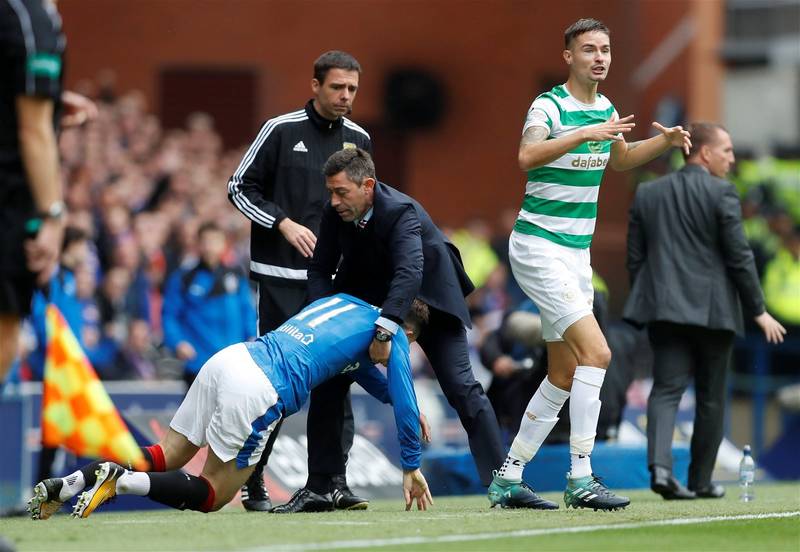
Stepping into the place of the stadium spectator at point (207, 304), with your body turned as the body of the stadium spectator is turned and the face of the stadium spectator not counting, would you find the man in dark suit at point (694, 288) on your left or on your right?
on your left

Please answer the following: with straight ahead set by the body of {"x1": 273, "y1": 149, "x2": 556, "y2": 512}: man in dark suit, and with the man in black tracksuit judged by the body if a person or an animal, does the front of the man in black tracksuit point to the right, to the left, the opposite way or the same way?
to the left

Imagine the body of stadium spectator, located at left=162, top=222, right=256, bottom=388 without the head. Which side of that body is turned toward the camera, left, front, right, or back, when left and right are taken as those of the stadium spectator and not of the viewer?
front

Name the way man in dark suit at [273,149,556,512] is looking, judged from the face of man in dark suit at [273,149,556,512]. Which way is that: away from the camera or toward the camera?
toward the camera

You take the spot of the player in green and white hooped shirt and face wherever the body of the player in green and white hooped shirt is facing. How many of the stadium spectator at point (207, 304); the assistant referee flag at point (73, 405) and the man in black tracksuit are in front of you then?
0

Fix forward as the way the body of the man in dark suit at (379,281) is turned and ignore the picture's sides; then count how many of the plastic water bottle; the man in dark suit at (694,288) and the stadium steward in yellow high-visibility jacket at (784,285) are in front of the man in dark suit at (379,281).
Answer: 0

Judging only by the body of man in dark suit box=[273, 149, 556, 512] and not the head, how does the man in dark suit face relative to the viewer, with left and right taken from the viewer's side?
facing the viewer and to the left of the viewer

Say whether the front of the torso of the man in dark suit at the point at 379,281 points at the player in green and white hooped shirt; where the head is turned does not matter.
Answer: no

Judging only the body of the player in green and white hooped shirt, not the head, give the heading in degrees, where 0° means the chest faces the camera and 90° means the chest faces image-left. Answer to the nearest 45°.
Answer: approximately 315°

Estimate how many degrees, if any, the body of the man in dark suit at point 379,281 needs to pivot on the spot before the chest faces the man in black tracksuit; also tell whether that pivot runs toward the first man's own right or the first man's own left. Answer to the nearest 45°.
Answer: approximately 90° to the first man's own right

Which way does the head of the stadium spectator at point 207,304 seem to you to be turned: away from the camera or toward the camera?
toward the camera

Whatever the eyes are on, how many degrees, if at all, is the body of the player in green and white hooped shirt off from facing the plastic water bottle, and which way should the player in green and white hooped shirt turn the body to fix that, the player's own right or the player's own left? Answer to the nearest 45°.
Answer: approximately 90° to the player's own left

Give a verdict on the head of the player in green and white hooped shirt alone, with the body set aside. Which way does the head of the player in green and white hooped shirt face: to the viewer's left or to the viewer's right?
to the viewer's right

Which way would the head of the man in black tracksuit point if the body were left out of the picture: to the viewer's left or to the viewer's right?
to the viewer's right

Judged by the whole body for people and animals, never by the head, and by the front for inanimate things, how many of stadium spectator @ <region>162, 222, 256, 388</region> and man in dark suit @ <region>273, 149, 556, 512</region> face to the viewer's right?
0

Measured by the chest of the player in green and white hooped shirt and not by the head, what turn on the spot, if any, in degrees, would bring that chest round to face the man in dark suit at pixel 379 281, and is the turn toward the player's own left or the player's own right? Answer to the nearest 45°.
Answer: approximately 135° to the player's own right

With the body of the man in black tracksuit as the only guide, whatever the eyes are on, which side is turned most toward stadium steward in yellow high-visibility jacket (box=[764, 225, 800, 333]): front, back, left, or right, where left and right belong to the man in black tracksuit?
left
